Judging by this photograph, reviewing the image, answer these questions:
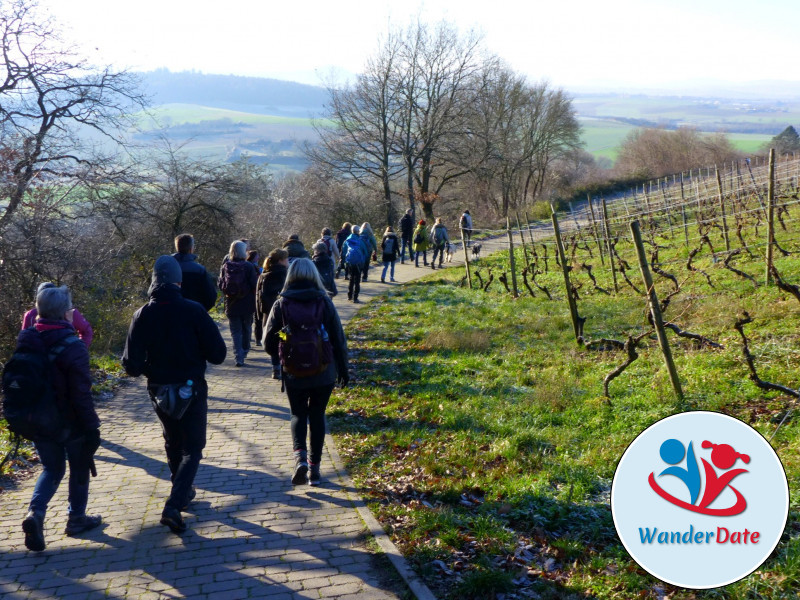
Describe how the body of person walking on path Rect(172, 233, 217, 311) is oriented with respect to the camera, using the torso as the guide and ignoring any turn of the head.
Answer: away from the camera

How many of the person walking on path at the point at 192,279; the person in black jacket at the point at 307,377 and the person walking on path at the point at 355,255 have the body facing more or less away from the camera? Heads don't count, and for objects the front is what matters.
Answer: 3

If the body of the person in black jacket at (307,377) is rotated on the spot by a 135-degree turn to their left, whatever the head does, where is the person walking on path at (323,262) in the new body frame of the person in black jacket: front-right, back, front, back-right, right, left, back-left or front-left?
back-right

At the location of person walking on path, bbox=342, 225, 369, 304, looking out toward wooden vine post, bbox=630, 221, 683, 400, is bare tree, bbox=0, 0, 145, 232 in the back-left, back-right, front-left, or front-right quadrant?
back-right

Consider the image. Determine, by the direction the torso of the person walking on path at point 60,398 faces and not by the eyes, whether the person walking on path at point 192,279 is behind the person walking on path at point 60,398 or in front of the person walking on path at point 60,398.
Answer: in front

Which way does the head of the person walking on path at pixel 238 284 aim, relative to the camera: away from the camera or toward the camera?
away from the camera

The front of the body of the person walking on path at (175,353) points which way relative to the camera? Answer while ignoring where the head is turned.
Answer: away from the camera

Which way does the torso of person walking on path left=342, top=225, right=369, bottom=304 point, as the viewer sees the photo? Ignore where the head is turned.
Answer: away from the camera

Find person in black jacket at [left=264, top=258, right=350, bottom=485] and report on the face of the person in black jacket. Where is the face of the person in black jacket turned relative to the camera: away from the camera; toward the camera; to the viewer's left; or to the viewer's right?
away from the camera

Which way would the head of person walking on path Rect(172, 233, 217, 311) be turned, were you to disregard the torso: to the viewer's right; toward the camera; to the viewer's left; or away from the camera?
away from the camera

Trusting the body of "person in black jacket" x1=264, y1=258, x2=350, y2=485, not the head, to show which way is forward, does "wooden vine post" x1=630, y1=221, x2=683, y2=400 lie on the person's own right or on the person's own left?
on the person's own right

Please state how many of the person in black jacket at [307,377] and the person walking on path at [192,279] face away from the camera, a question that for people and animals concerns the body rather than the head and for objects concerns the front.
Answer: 2

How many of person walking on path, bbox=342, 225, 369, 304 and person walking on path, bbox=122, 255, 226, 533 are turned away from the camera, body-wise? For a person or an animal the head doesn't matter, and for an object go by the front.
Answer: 2

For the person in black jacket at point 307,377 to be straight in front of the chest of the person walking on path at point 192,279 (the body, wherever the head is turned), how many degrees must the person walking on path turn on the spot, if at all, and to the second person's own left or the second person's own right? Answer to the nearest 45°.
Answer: approximately 180°
